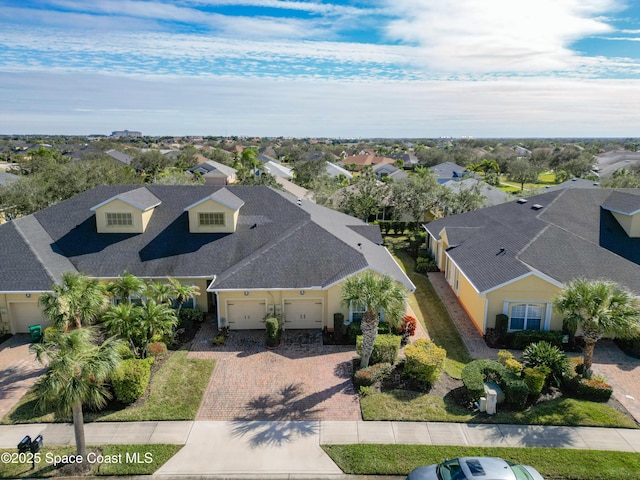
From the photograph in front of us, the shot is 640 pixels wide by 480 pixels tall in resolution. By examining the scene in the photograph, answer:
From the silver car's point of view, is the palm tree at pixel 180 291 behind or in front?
in front

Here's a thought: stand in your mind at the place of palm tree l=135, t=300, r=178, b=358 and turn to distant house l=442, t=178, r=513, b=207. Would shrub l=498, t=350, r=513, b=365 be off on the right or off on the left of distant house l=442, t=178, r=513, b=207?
right

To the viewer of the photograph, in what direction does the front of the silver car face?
facing to the left of the viewer

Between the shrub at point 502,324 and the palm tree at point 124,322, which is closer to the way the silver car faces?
the palm tree

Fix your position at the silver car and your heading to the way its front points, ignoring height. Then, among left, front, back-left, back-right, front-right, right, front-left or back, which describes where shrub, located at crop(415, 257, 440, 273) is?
right

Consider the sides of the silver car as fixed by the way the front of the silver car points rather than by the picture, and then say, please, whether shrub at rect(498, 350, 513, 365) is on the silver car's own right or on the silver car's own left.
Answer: on the silver car's own right

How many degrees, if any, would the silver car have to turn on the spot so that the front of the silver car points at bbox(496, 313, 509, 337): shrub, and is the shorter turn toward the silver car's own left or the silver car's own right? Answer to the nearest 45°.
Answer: approximately 90° to the silver car's own right

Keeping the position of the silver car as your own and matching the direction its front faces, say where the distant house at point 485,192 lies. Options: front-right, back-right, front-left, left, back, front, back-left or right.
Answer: right

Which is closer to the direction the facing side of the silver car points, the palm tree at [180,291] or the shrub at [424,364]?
the palm tree

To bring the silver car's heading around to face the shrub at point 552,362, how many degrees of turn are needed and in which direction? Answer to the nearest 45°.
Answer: approximately 90° to its right

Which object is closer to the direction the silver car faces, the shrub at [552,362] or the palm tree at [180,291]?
the palm tree

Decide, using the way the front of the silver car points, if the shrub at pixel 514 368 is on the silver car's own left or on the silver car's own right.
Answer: on the silver car's own right

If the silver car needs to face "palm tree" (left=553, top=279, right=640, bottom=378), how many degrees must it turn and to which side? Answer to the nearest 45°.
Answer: approximately 135° to its right

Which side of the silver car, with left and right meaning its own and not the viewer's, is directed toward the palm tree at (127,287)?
front

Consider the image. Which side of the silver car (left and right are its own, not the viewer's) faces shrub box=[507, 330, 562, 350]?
right

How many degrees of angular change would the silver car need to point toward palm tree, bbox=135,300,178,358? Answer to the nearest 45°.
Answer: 0° — it already faces it
